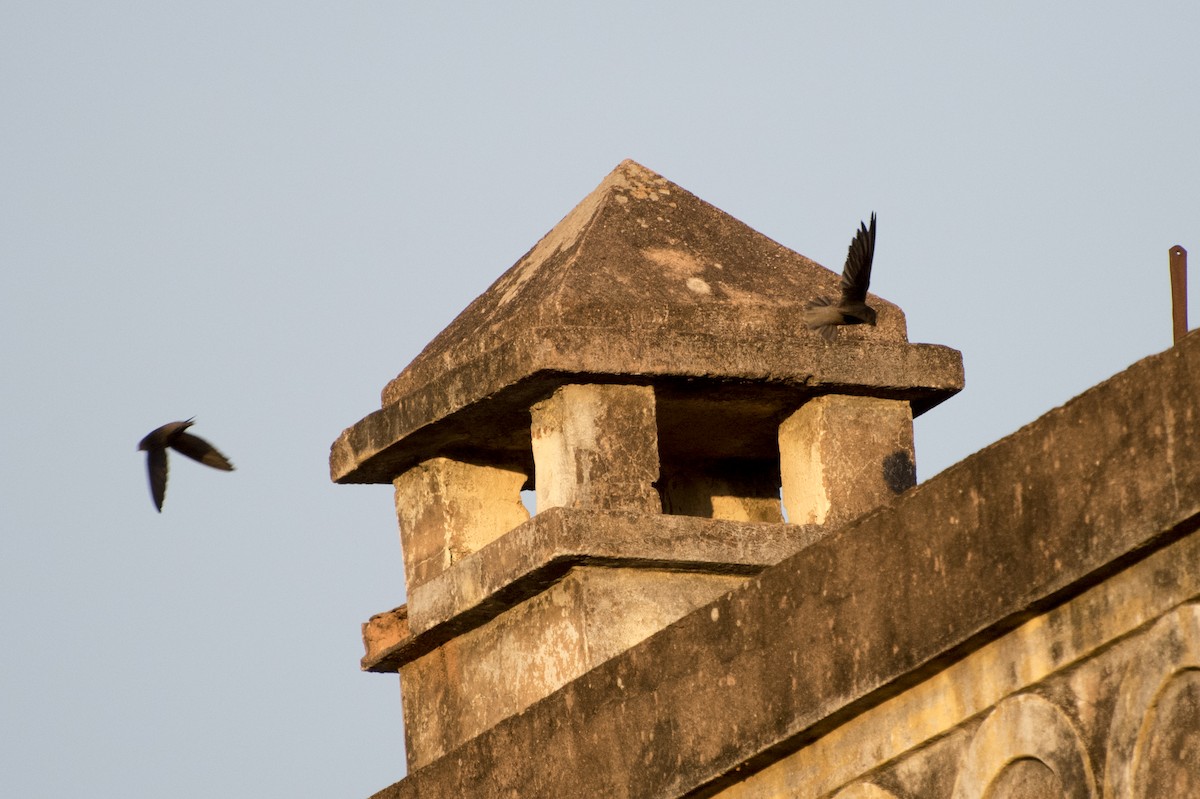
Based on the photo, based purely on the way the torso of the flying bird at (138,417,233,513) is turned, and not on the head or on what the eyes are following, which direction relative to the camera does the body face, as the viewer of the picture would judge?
to the viewer's left

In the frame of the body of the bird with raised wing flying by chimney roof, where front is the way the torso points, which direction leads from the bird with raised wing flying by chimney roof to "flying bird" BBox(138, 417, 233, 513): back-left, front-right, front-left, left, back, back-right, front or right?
back-left

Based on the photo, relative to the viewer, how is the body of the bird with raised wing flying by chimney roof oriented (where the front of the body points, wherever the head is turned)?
to the viewer's right
